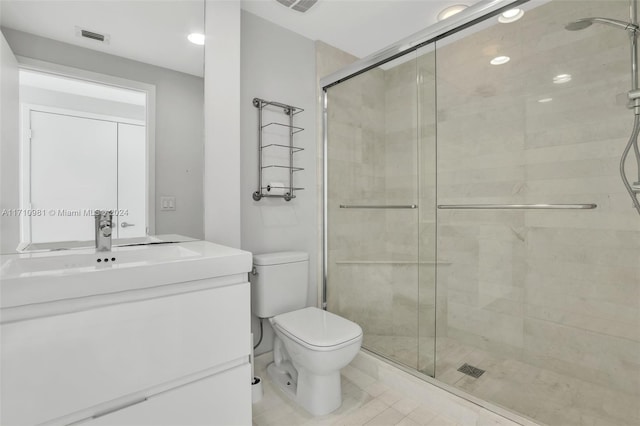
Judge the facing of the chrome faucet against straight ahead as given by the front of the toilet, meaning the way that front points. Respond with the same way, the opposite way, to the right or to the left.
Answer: the same way

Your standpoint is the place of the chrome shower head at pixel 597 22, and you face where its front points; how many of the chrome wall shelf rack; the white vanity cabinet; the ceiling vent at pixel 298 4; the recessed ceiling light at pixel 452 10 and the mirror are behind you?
0

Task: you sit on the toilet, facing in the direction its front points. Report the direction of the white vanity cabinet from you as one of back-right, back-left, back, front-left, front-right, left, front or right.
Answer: right

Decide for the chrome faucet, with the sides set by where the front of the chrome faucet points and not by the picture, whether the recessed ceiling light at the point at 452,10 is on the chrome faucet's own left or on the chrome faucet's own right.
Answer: on the chrome faucet's own left

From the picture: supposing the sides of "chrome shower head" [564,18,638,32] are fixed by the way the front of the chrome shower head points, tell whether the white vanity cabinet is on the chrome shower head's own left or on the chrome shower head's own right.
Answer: on the chrome shower head's own left

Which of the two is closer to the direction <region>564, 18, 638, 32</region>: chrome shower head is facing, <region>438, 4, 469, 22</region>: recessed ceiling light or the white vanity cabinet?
the recessed ceiling light

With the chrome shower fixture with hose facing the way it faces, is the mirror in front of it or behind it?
in front

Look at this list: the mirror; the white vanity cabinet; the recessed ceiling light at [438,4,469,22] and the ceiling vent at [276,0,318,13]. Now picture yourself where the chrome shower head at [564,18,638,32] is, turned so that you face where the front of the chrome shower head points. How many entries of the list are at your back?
0

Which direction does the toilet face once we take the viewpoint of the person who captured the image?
facing the viewer and to the right of the viewer

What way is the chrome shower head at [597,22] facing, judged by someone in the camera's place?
facing to the left of the viewer

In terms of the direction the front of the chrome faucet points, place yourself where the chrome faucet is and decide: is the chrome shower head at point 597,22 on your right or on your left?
on your left

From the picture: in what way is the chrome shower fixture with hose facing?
to the viewer's left

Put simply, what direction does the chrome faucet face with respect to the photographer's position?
facing the viewer

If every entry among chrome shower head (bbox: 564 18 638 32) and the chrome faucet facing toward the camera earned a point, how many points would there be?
1
